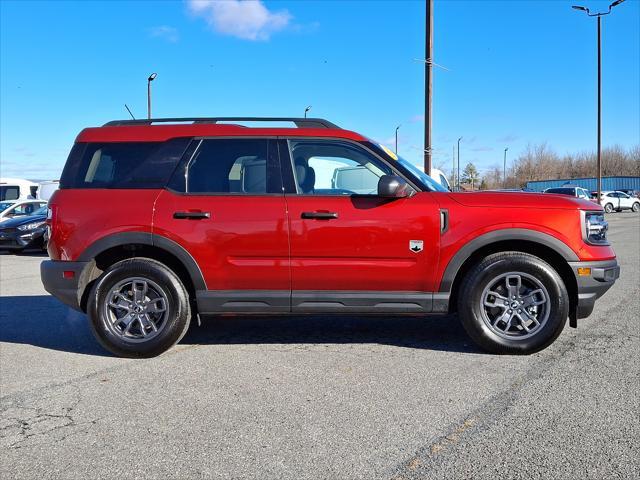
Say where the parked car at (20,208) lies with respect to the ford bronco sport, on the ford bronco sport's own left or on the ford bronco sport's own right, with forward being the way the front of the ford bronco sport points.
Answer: on the ford bronco sport's own left

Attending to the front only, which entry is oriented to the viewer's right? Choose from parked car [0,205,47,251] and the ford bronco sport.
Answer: the ford bronco sport

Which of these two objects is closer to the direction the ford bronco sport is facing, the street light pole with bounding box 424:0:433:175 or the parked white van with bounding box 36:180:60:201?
the street light pole

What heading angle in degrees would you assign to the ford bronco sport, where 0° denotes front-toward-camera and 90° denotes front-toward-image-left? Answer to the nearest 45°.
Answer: approximately 270°

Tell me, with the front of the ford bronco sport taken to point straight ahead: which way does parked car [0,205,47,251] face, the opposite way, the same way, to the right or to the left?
to the right

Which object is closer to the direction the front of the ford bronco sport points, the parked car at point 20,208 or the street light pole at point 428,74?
the street light pole

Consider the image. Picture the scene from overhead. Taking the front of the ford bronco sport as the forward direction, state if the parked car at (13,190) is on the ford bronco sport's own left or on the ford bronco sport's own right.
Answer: on the ford bronco sport's own left

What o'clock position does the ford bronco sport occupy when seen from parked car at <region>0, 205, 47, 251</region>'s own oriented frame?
The ford bronco sport is roughly at 10 o'clock from the parked car.

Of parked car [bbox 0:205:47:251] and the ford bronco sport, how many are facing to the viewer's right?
1
